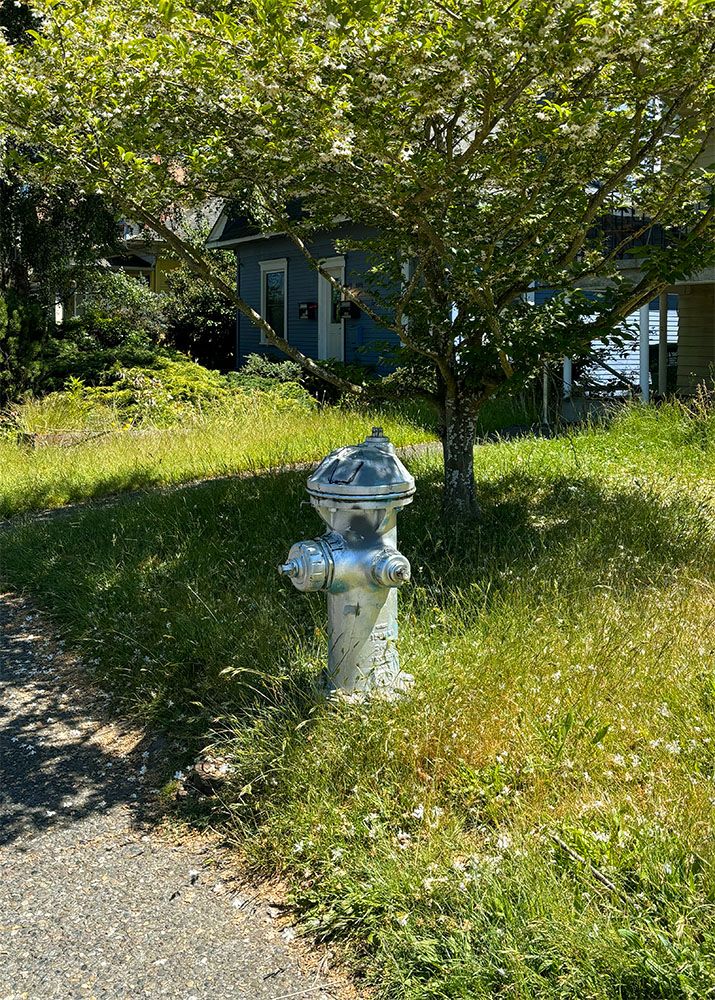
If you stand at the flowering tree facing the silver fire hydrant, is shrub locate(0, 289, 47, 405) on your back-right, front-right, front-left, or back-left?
back-right

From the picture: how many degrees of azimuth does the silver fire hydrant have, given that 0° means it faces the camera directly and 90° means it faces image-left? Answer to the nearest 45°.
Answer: approximately 45°

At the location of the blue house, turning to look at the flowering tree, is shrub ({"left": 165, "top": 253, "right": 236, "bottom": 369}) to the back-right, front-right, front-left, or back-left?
back-right

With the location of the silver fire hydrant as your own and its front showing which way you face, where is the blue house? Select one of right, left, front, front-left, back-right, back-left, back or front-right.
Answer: back-right

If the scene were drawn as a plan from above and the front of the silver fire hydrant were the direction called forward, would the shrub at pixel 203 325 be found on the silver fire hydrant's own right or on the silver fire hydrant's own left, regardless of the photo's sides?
on the silver fire hydrant's own right

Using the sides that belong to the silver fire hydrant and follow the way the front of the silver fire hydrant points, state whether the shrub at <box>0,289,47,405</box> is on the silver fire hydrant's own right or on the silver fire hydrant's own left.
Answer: on the silver fire hydrant's own right

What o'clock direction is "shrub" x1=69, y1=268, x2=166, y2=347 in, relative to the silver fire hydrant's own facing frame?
The shrub is roughly at 4 o'clock from the silver fire hydrant.
